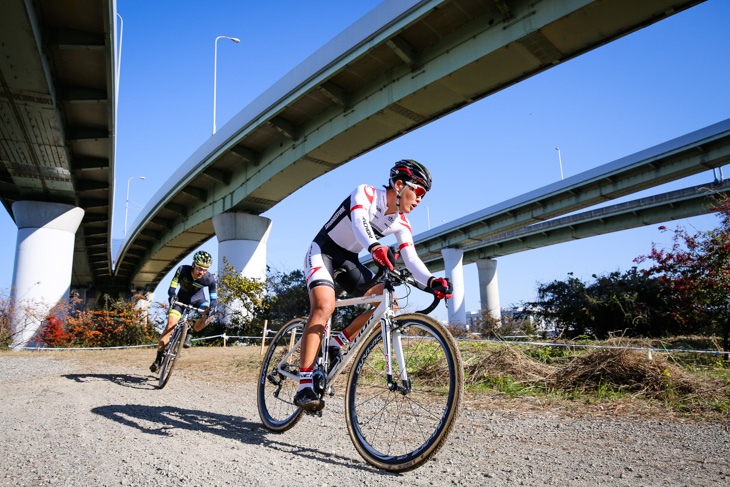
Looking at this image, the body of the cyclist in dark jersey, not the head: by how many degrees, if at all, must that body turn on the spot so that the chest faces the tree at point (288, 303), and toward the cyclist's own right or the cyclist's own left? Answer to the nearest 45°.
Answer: approximately 180°

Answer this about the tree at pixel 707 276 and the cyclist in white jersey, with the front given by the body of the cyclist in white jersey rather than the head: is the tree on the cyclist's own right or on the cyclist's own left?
on the cyclist's own left

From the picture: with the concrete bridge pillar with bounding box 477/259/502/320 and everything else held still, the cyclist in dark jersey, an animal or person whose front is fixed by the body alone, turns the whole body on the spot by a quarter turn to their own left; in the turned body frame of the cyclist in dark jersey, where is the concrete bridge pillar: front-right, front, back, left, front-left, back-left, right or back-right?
front-left

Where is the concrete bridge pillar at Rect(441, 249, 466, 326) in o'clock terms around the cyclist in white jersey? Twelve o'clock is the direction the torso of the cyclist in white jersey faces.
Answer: The concrete bridge pillar is roughly at 8 o'clock from the cyclist in white jersey.

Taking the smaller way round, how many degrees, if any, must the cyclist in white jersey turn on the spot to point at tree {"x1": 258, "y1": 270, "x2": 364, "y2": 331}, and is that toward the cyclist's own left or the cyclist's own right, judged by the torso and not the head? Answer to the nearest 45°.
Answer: approximately 135° to the cyclist's own left

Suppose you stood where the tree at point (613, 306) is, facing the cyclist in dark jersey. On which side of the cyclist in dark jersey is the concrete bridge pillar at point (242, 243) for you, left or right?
right

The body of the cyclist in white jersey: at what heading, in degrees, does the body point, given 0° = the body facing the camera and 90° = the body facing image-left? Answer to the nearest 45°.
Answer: approximately 315°

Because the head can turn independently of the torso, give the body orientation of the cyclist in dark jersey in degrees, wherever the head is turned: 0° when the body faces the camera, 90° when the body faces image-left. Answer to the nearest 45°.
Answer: approximately 0°

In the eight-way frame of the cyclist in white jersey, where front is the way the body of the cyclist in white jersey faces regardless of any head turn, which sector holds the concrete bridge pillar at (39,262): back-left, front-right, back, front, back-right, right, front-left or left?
back

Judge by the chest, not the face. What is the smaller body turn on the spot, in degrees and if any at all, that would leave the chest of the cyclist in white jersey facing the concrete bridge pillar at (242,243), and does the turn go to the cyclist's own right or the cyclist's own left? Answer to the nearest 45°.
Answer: approximately 135° to the cyclist's own left

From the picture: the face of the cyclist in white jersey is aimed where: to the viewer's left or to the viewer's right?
to the viewer's right

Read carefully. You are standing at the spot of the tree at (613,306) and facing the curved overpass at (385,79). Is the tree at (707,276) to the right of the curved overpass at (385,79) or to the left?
left

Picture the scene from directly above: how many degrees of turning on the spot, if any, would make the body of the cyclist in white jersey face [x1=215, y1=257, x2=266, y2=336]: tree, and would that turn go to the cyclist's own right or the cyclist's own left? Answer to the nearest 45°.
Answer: approximately 135° to the cyclist's own left

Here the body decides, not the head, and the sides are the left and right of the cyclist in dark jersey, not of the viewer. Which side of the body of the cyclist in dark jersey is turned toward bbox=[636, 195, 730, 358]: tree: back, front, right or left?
left
